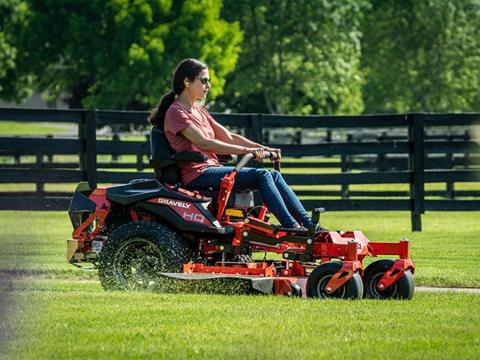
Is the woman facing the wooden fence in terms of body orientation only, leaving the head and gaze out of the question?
no

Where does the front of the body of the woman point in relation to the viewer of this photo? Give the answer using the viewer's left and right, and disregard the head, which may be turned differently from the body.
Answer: facing to the right of the viewer

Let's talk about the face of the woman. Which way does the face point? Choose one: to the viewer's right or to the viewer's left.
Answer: to the viewer's right
